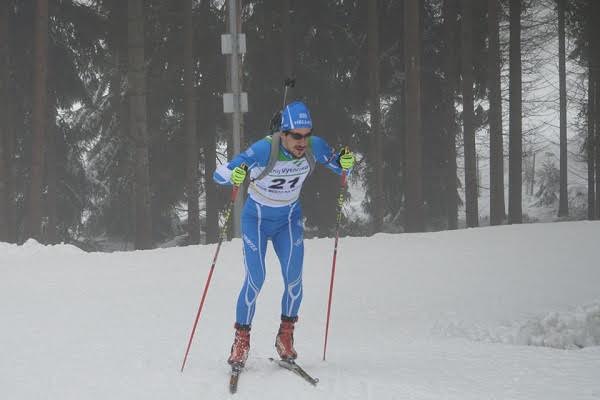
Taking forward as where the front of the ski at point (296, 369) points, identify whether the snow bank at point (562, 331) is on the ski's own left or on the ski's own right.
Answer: on the ski's own left

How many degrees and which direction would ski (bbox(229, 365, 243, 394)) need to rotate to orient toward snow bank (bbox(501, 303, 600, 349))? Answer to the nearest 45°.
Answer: approximately 90° to its left
